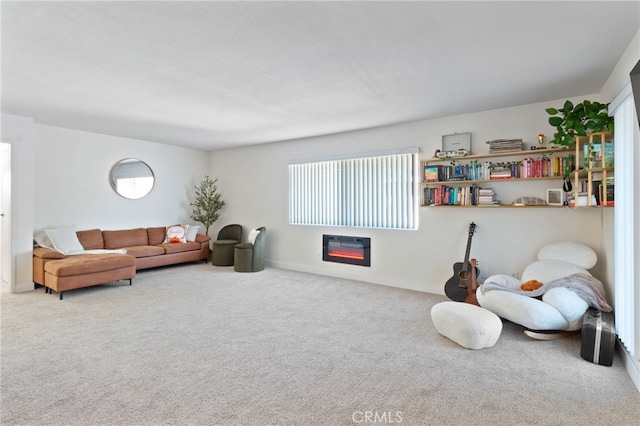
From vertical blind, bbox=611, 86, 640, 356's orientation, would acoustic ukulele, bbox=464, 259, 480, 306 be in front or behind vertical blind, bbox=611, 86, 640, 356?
in front

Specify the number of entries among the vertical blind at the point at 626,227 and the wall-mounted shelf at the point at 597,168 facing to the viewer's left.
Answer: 1

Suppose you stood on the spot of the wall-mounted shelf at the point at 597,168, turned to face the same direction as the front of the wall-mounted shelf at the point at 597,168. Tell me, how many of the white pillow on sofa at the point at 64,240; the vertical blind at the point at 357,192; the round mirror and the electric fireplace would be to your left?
0

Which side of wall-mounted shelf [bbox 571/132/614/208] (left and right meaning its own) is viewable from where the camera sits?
front

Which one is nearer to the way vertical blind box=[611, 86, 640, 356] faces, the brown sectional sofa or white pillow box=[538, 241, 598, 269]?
the brown sectional sofa

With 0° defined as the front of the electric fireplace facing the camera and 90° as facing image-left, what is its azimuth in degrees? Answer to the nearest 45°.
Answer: approximately 45°

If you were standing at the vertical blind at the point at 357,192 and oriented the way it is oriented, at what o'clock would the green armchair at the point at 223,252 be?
The green armchair is roughly at 2 o'clock from the vertical blind.

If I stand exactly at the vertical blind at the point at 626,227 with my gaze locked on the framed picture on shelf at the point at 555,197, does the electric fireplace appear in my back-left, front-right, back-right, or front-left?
front-left

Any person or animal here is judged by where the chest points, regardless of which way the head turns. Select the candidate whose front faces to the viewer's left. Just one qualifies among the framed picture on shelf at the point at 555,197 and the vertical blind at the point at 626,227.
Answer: the vertical blind

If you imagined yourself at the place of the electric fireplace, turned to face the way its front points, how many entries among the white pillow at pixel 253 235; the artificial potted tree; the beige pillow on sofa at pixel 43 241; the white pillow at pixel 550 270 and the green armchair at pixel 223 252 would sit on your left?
1

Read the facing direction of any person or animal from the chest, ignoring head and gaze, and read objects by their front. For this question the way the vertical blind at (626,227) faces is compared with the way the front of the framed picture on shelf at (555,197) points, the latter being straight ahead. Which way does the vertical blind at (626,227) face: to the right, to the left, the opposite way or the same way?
to the right

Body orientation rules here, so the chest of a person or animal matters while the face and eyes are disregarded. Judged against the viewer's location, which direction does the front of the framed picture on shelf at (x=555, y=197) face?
facing the viewer

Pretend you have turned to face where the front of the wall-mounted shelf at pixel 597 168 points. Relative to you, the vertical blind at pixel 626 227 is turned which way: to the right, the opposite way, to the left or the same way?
to the right
